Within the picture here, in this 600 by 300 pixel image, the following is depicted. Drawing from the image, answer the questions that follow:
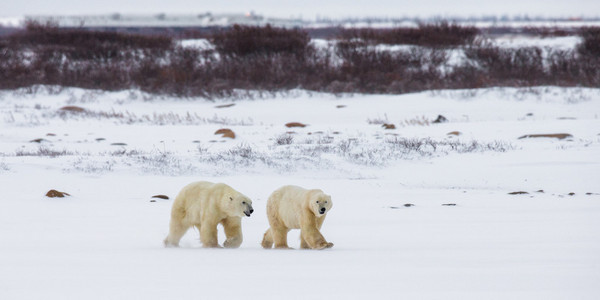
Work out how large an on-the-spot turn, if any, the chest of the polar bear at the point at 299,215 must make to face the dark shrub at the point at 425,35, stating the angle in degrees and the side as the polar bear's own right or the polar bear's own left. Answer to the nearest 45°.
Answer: approximately 135° to the polar bear's own left

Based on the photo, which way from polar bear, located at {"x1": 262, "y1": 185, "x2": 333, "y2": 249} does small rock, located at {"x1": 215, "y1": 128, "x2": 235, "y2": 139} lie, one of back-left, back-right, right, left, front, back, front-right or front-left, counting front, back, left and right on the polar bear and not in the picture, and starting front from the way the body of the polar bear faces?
back-left

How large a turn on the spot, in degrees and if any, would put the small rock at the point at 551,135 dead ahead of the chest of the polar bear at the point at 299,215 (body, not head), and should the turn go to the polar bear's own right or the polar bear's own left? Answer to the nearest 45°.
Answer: approximately 90° to the polar bear's own left

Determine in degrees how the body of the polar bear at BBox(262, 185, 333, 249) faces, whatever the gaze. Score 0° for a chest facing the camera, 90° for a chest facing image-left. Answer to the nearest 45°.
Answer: approximately 315°

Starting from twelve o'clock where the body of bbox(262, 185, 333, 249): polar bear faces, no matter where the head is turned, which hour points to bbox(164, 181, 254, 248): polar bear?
bbox(164, 181, 254, 248): polar bear is roughly at 5 o'clock from bbox(262, 185, 333, 249): polar bear.
